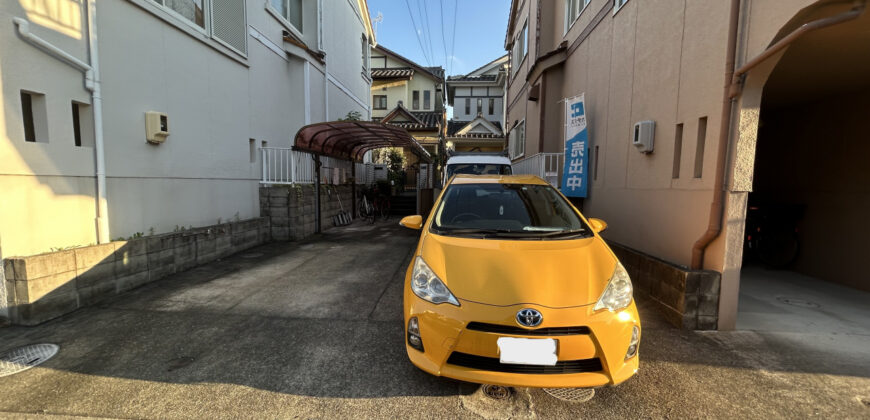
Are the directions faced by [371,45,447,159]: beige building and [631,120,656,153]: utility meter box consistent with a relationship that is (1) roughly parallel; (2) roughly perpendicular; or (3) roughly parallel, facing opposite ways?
roughly perpendicular

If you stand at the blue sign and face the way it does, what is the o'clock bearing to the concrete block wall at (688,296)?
The concrete block wall is roughly at 10 o'clock from the blue sign.

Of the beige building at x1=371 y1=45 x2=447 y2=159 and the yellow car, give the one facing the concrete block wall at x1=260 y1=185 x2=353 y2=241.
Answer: the beige building

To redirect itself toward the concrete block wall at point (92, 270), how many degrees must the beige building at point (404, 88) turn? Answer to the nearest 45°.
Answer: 0° — it already faces it

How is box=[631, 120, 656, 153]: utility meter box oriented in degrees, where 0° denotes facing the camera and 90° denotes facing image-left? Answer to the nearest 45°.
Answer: approximately 45°

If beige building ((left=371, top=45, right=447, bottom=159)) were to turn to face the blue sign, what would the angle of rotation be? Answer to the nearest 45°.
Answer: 0° — it already faces it

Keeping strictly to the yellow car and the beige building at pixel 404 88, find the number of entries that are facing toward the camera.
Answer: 2

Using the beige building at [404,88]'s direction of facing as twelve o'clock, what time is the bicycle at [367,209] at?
The bicycle is roughly at 12 o'clock from the beige building.

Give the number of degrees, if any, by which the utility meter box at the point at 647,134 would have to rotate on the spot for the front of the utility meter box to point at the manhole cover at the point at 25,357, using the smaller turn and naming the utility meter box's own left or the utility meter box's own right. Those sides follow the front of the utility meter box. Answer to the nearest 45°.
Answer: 0° — it already faces it
